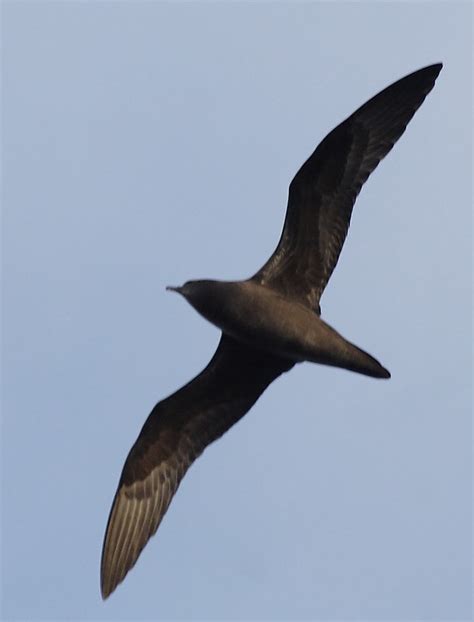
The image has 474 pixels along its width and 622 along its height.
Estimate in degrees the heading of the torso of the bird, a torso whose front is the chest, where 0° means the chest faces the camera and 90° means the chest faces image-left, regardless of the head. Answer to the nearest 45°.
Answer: approximately 90°
